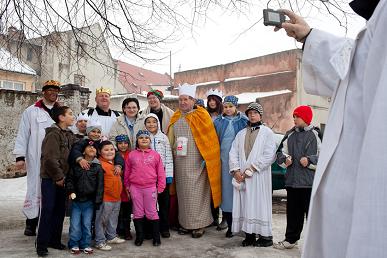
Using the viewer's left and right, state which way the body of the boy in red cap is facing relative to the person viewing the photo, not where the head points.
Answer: facing the viewer and to the left of the viewer

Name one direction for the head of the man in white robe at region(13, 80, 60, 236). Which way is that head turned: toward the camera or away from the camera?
toward the camera

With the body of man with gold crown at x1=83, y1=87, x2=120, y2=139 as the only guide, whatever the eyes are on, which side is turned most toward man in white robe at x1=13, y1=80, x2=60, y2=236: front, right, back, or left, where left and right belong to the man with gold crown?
right

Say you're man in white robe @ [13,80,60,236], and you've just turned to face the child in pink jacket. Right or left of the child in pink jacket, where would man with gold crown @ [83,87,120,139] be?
left

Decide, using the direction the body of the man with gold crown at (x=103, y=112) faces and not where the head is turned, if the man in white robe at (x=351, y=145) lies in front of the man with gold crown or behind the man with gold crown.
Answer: in front

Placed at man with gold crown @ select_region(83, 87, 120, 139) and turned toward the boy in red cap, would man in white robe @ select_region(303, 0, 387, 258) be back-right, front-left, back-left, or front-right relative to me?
front-right

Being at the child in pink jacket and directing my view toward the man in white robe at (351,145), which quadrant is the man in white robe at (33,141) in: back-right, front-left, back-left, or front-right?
back-right

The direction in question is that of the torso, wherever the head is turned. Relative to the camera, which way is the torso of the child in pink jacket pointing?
toward the camera

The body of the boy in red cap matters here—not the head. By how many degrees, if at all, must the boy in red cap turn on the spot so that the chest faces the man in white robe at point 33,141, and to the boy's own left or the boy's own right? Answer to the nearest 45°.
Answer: approximately 45° to the boy's own right

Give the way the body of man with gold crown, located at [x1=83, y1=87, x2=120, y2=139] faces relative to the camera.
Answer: toward the camera

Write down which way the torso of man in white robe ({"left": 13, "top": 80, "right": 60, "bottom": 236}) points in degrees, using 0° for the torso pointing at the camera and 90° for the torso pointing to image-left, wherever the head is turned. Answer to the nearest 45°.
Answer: approximately 315°

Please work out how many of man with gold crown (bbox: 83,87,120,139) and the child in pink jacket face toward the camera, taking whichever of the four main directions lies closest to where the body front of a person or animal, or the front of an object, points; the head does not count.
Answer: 2
